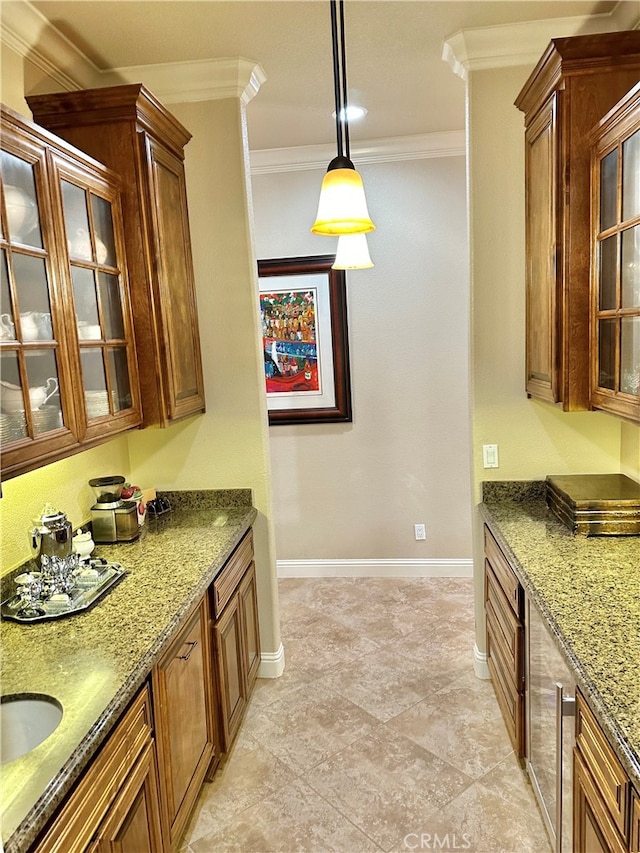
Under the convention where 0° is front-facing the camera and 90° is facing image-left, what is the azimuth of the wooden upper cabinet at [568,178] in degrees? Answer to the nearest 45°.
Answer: approximately 90°

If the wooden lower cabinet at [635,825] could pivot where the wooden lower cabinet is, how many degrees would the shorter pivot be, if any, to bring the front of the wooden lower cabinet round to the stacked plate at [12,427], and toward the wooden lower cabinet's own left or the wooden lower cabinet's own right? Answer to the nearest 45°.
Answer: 0° — it already faces it

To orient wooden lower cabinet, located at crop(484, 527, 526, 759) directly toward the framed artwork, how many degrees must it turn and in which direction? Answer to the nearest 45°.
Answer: approximately 45° to its right

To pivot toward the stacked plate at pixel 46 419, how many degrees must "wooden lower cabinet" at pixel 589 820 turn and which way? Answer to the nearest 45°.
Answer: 0° — it already faces it

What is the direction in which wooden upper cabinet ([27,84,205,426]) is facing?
to the viewer's right

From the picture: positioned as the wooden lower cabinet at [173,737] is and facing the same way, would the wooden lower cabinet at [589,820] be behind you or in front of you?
in front

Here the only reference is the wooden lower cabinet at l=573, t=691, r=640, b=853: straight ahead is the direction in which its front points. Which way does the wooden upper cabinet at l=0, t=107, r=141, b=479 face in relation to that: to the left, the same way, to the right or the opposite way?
the opposite way

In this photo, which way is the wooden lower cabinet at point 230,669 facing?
to the viewer's right

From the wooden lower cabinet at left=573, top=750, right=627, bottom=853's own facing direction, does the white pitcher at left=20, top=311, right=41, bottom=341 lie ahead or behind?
ahead
